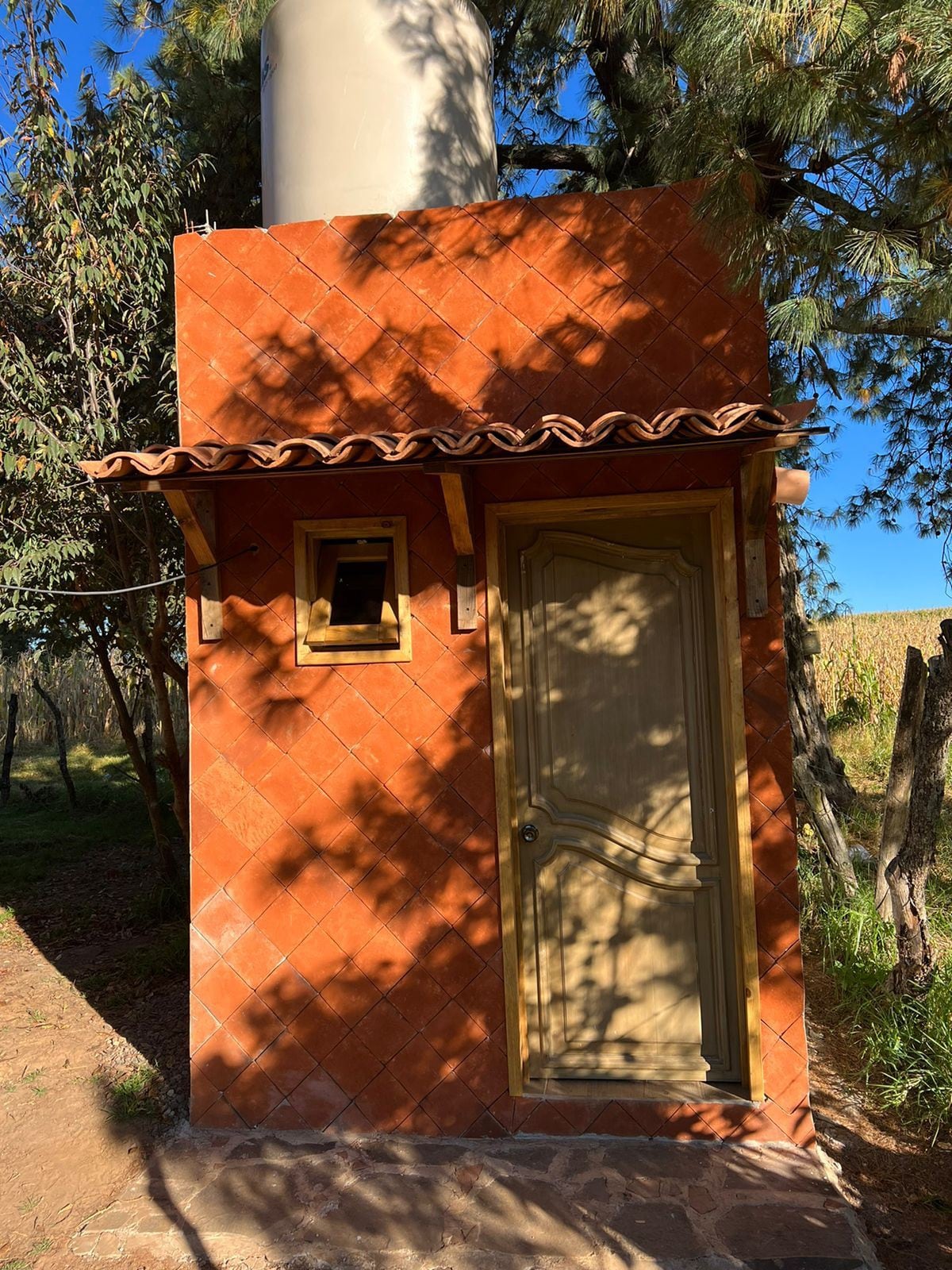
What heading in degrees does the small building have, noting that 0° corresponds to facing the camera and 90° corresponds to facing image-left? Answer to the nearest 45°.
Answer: approximately 0°

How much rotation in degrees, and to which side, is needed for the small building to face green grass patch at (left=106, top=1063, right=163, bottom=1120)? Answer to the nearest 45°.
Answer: approximately 90° to its right

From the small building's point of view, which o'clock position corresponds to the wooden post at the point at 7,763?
The wooden post is roughly at 5 o'clock from the small building.

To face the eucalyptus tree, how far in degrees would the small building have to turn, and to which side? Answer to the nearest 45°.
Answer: approximately 135° to its right
